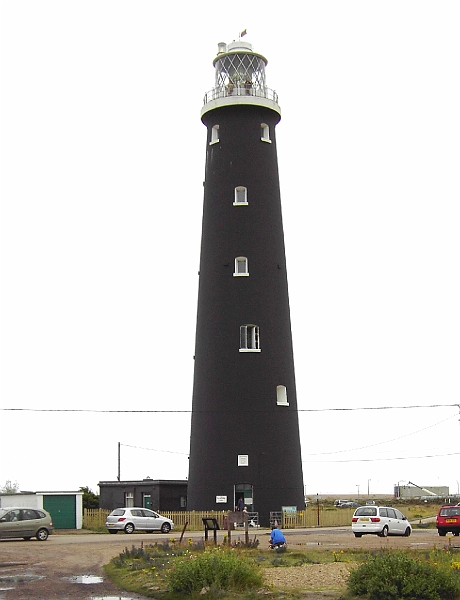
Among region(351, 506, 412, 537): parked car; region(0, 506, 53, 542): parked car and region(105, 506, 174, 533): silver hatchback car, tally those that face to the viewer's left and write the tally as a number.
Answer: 1

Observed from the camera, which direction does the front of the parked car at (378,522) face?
facing away from the viewer and to the right of the viewer

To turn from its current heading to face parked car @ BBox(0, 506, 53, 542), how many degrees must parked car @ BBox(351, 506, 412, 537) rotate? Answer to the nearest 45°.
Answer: approximately 135° to its left
